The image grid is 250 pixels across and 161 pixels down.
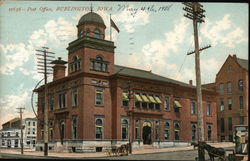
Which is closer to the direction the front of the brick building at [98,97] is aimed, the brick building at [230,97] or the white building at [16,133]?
the brick building

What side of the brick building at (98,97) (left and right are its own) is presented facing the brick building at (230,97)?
left

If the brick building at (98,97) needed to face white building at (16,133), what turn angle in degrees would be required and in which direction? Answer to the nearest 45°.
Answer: approximately 135° to its right

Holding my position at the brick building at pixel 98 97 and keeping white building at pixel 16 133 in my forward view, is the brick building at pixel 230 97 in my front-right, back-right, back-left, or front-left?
back-right

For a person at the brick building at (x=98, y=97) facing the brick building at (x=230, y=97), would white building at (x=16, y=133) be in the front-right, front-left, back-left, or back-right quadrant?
back-left

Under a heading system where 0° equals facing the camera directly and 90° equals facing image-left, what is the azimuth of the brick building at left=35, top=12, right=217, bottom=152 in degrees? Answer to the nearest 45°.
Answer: approximately 315°
